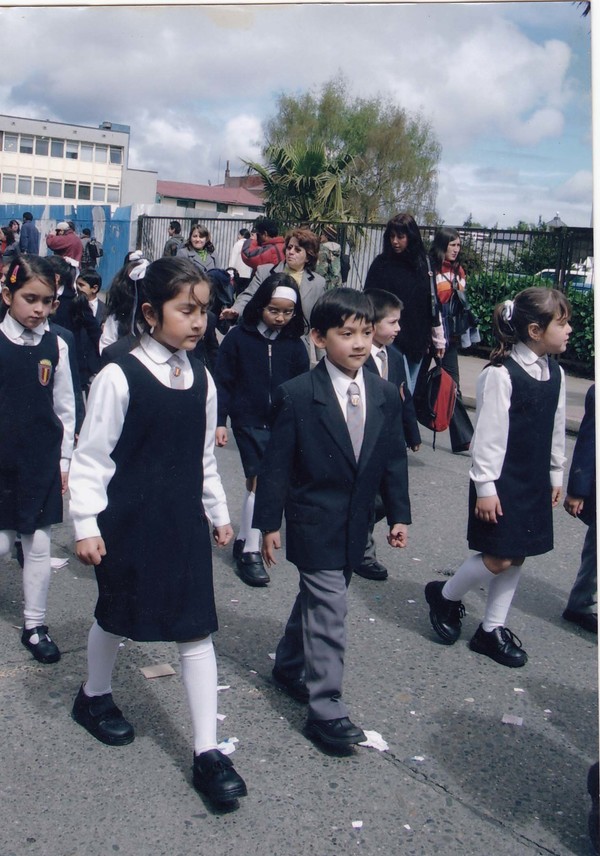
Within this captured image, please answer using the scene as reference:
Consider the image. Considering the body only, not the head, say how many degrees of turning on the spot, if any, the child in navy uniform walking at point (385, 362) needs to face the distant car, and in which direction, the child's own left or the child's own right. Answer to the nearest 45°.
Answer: approximately 135° to the child's own left

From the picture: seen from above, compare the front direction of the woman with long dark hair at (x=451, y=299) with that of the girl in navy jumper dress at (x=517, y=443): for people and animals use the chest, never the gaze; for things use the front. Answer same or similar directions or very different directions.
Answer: same or similar directions

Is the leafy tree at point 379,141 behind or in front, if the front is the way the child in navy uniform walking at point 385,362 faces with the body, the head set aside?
behind

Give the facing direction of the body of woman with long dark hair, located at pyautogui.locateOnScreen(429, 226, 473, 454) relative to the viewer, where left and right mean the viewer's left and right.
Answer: facing the viewer and to the right of the viewer

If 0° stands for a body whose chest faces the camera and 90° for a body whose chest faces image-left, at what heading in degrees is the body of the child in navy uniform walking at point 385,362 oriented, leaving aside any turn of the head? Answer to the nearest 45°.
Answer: approximately 315°

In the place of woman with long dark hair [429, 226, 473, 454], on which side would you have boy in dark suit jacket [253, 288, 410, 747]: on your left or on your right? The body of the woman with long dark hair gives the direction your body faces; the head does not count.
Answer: on your right

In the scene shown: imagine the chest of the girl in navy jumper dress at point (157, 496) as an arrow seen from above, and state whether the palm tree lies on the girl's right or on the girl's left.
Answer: on the girl's left

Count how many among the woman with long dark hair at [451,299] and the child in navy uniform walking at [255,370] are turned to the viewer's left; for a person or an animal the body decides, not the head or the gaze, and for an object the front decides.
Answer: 0

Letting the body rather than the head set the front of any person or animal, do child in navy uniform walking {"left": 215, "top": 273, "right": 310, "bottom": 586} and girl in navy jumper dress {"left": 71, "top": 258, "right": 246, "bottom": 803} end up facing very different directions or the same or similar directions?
same or similar directions

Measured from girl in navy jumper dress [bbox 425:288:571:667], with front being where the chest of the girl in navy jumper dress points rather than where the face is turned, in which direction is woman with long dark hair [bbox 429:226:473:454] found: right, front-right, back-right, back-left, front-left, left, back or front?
back-left

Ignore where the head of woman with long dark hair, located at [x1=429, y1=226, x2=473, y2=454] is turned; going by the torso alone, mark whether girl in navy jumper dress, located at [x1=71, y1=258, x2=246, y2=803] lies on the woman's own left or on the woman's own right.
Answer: on the woman's own right

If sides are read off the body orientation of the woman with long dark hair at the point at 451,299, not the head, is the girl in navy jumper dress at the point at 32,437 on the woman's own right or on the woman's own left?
on the woman's own right

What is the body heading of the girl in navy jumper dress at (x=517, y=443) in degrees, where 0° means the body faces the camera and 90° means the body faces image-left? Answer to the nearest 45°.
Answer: approximately 315°

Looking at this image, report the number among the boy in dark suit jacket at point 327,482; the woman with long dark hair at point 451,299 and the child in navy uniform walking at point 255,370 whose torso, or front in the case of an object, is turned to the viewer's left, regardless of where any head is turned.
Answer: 0
